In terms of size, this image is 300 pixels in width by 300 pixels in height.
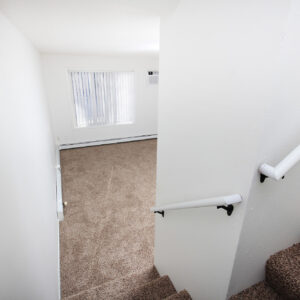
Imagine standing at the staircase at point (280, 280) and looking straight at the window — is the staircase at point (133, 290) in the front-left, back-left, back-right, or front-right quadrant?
front-left

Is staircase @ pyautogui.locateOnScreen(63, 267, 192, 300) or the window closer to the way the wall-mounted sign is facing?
the staircase

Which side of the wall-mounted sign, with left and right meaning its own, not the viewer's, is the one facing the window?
right

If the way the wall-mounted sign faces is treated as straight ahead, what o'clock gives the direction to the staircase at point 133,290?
The staircase is roughly at 12 o'clock from the wall-mounted sign.

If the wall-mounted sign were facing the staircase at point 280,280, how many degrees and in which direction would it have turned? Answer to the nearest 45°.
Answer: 0° — it already faces it

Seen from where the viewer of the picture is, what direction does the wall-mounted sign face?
facing the viewer

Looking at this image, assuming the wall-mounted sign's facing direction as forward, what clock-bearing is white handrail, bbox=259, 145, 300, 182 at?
The white handrail is roughly at 12 o'clock from the wall-mounted sign.

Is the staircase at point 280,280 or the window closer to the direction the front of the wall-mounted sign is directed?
the staircase
